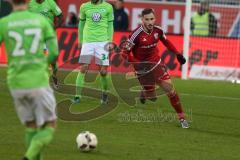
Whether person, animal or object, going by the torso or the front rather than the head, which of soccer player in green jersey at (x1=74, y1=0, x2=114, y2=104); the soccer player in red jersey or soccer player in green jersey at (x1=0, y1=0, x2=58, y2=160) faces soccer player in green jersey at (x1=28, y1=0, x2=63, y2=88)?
soccer player in green jersey at (x1=0, y1=0, x2=58, y2=160)

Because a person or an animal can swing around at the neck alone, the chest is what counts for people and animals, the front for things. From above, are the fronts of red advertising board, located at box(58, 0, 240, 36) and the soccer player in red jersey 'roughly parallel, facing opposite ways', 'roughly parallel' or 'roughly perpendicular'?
roughly parallel

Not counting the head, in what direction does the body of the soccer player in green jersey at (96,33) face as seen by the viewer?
toward the camera

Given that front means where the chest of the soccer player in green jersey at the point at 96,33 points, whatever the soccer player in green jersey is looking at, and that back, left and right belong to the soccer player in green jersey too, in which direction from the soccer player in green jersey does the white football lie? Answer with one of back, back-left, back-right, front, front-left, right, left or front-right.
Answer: front

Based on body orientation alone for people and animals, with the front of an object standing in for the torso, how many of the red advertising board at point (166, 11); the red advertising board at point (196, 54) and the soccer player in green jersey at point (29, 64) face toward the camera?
2

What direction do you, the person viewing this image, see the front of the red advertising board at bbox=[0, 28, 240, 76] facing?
facing the viewer

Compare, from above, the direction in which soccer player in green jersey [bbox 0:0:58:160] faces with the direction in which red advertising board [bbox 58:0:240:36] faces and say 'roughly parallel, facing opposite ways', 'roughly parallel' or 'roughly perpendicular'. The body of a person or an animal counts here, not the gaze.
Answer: roughly parallel, facing opposite ways

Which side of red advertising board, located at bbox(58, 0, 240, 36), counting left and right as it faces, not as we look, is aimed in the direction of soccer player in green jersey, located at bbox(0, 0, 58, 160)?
front

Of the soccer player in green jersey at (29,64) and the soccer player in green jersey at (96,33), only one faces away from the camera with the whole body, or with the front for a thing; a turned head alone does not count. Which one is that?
the soccer player in green jersey at (29,64)

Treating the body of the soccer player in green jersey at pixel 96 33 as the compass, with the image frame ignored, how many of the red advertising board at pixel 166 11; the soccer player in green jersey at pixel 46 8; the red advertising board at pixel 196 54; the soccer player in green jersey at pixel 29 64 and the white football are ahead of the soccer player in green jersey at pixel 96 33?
2

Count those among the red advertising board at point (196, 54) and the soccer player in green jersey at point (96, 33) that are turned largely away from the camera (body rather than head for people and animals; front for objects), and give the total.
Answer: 0

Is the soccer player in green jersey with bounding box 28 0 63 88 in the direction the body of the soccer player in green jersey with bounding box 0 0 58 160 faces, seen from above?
yes

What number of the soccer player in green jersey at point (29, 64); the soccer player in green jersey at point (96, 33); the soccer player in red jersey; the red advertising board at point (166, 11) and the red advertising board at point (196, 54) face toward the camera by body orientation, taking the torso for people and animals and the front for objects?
4

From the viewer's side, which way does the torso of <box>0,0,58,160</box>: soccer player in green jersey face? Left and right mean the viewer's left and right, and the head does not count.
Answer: facing away from the viewer
